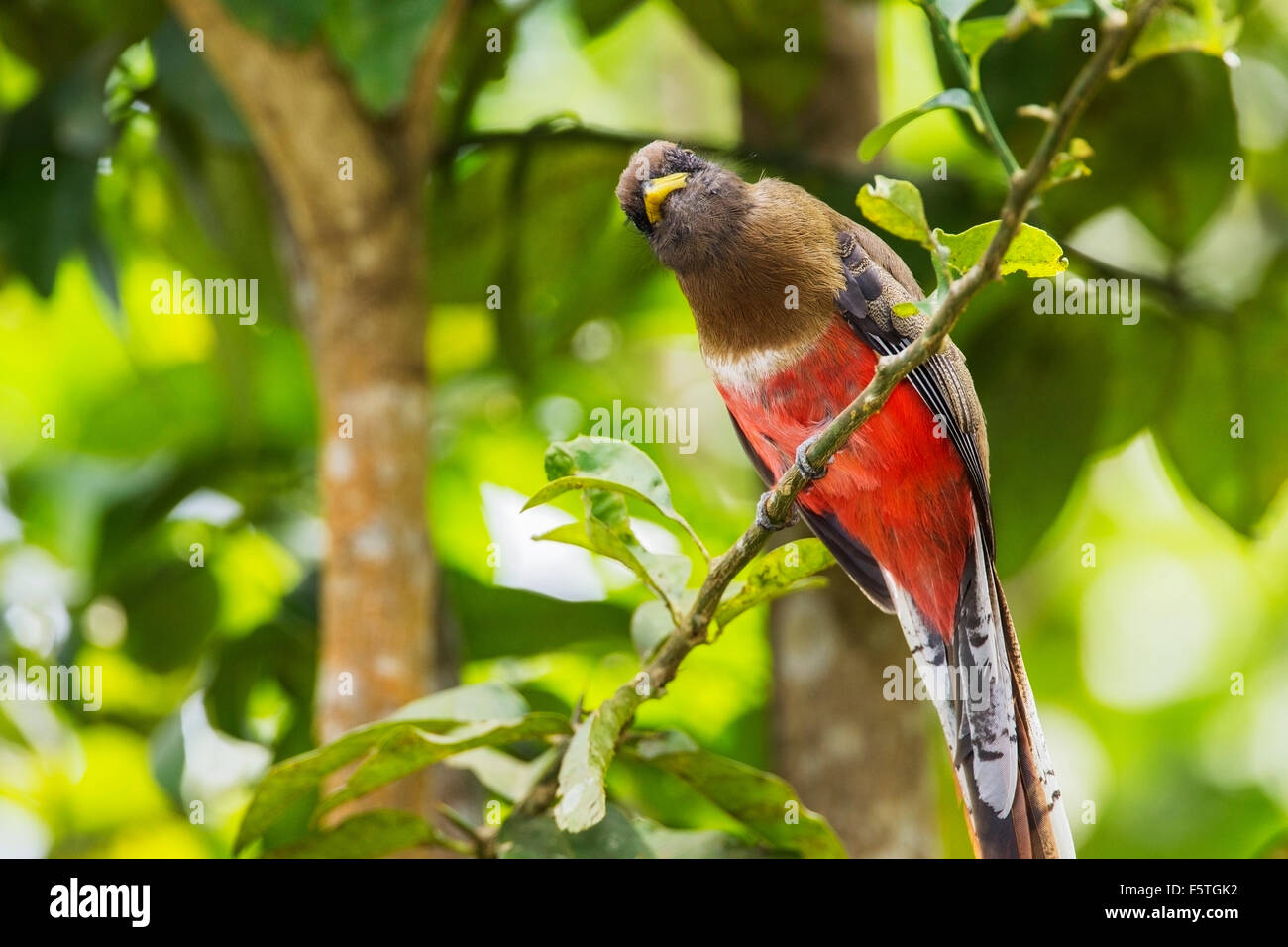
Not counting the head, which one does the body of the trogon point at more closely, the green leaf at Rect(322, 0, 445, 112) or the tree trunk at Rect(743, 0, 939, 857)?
the green leaf

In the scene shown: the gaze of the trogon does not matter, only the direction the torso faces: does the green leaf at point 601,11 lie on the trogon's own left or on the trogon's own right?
on the trogon's own right

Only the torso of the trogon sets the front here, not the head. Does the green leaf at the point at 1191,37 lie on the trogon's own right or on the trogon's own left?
on the trogon's own left

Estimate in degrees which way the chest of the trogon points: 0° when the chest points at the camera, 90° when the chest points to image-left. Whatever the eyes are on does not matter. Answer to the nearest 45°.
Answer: approximately 45°

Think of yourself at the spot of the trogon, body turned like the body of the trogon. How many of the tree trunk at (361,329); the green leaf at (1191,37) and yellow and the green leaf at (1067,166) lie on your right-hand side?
1

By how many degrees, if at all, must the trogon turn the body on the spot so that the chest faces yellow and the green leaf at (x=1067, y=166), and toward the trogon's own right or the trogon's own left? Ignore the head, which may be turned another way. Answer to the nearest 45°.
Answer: approximately 135° to the trogon's own left

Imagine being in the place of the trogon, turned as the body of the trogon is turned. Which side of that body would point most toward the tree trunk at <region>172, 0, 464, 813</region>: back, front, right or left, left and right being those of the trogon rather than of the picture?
right
